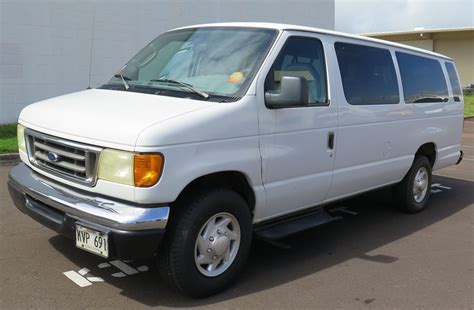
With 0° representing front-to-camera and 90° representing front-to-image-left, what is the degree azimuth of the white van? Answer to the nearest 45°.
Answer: approximately 45°
